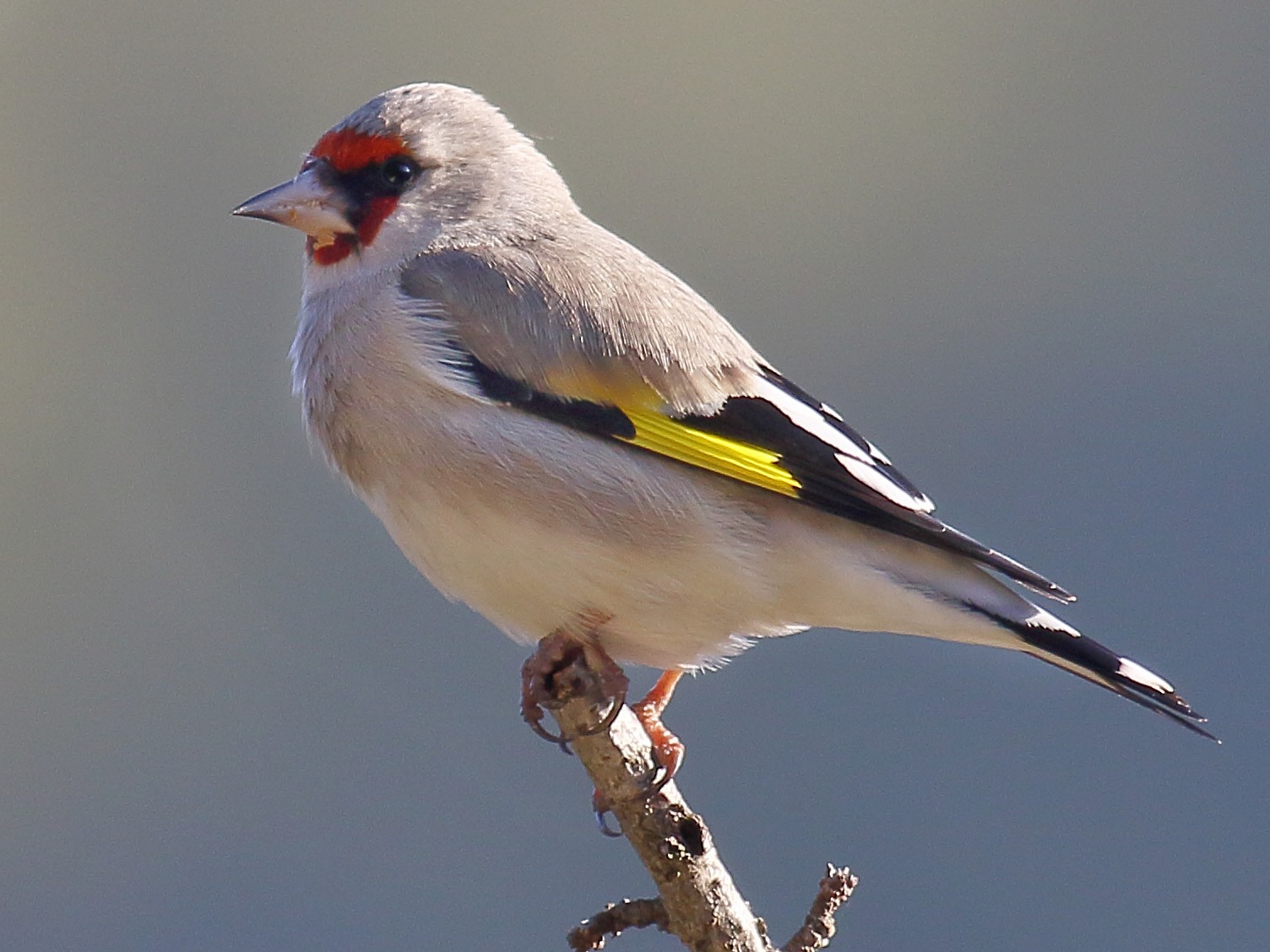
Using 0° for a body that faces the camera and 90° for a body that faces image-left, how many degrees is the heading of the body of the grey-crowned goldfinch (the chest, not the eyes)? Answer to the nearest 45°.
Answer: approximately 90°
